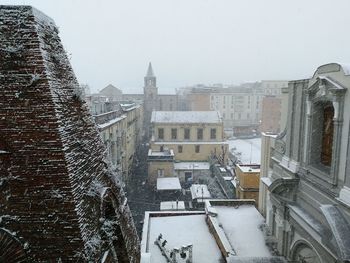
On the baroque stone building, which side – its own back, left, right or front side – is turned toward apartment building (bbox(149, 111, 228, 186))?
right

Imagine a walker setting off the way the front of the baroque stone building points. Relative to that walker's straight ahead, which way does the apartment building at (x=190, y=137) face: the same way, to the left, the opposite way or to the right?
to the left

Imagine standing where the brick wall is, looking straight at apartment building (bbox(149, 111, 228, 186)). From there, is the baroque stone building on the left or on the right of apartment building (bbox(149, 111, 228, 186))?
right

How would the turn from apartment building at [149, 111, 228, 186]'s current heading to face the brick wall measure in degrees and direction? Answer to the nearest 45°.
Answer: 0° — it already faces it

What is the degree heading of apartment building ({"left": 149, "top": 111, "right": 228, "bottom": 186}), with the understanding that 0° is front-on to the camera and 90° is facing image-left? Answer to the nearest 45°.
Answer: approximately 0°

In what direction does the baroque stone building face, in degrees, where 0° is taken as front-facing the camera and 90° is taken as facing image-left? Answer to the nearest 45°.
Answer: approximately 45°

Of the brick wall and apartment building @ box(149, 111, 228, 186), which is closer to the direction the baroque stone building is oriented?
the brick wall

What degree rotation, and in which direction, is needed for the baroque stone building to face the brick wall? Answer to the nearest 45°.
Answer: approximately 45° to its left

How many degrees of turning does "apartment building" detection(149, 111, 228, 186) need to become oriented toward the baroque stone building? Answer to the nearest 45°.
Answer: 0° — it already faces it
